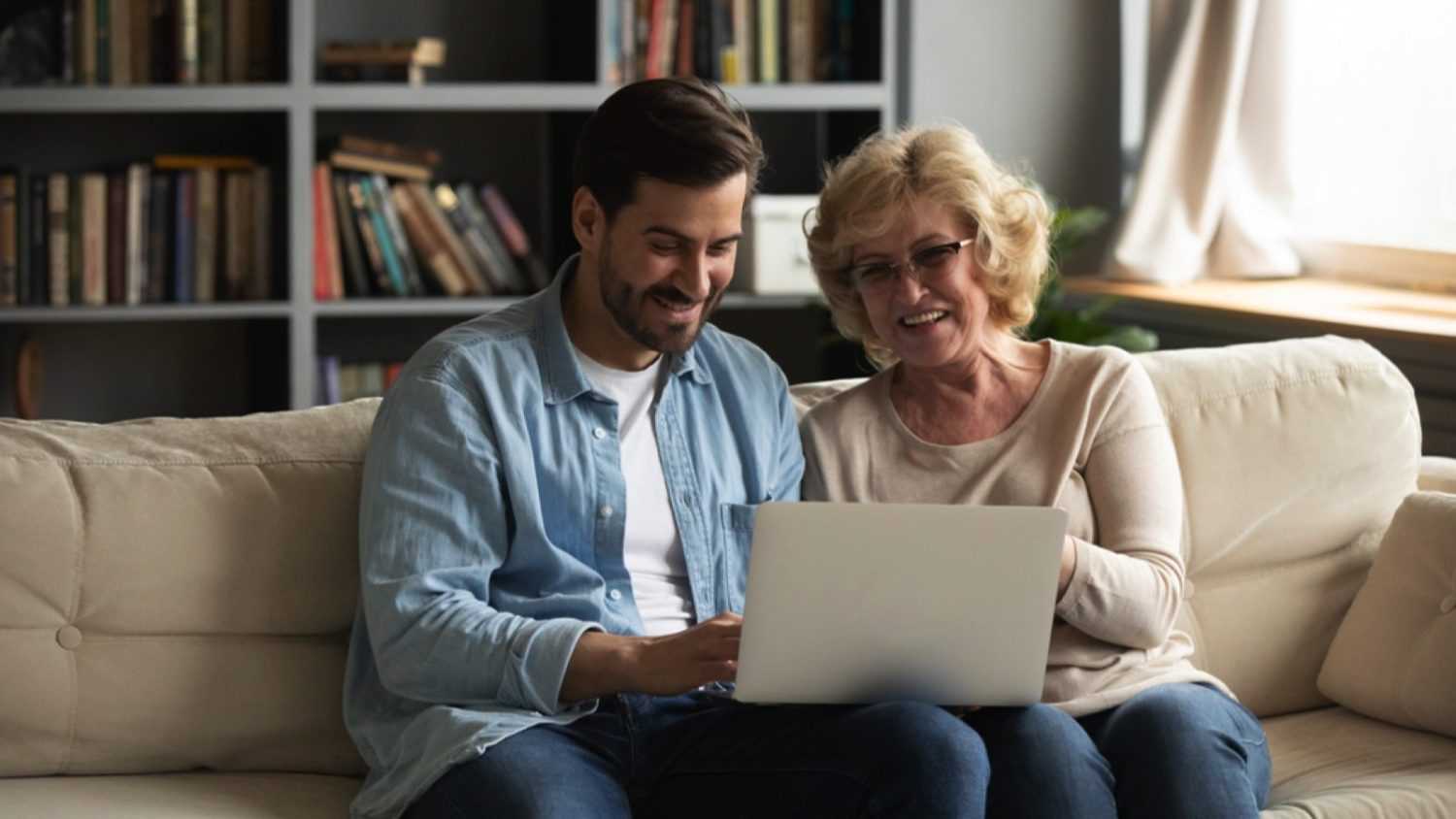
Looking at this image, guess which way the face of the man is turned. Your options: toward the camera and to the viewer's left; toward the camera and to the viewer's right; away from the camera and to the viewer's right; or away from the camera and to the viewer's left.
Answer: toward the camera and to the viewer's right

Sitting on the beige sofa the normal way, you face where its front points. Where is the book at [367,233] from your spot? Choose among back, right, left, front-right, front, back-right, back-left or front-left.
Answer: back

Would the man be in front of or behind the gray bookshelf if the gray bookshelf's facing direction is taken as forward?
in front

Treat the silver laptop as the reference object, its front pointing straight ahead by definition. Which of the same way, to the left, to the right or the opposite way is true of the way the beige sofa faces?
the opposite way

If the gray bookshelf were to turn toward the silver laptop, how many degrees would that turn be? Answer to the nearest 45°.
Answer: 0° — it already faces it

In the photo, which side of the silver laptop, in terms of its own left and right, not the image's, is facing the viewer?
back

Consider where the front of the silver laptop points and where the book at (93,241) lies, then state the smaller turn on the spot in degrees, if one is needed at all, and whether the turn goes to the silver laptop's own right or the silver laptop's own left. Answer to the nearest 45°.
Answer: approximately 45° to the silver laptop's own left

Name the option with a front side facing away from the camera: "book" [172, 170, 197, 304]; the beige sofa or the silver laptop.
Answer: the silver laptop
